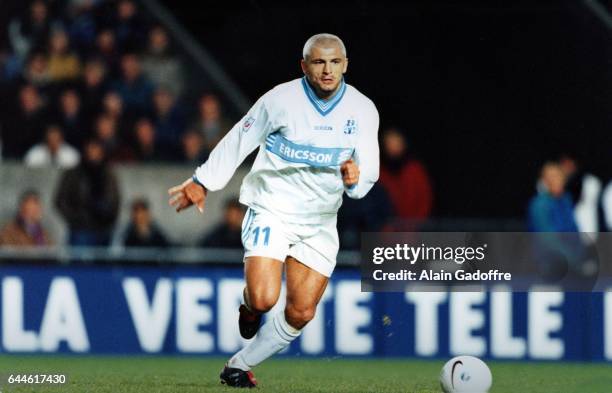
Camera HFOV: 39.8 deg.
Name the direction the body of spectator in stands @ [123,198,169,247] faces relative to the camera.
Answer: toward the camera

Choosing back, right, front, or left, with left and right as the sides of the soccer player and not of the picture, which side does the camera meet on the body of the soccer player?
front

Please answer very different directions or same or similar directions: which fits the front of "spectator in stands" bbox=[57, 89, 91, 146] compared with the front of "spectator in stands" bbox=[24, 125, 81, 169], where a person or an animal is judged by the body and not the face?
same or similar directions

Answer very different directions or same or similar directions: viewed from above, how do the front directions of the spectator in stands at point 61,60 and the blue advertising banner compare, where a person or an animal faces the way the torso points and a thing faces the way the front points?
same or similar directions

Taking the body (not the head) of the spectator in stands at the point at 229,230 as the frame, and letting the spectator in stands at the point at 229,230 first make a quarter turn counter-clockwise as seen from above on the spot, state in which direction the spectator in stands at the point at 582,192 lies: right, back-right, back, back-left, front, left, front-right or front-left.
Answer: front

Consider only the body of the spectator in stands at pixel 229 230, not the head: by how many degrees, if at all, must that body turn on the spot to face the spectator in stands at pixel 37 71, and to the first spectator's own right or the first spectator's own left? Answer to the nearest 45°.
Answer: approximately 135° to the first spectator's own right

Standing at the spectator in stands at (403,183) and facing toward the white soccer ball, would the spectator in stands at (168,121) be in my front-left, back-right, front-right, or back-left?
back-right

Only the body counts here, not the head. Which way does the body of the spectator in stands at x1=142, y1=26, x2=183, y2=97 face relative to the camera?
toward the camera

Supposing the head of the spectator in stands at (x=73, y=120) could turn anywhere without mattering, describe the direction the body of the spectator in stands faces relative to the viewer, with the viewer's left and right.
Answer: facing the viewer

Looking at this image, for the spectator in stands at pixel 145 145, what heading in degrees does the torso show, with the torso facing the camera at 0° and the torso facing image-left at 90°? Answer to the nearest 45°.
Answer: approximately 0°

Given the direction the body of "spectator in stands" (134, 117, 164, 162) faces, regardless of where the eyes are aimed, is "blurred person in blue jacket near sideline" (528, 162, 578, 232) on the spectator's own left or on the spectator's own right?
on the spectator's own left

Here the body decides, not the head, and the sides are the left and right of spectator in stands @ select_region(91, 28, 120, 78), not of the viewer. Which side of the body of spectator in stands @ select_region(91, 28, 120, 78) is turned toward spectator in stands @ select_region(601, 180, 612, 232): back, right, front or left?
left

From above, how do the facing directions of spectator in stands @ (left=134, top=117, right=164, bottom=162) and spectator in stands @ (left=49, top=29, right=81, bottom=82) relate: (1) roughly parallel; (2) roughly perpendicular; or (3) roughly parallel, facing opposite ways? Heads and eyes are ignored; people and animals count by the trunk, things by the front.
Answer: roughly parallel

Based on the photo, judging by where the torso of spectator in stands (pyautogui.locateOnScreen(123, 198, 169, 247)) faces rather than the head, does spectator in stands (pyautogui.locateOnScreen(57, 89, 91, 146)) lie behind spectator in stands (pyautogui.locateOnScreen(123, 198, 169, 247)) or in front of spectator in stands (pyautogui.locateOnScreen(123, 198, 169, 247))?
behind
